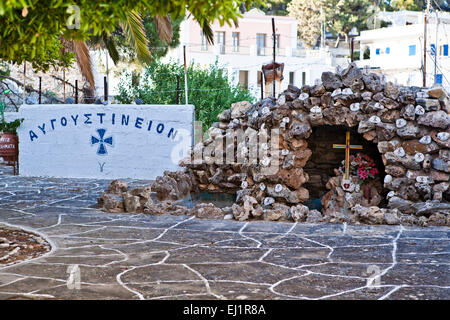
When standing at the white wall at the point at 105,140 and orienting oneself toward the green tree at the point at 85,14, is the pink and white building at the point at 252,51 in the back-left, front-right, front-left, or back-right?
back-left

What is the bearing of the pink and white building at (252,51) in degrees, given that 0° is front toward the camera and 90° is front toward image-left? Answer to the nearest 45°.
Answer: approximately 0°

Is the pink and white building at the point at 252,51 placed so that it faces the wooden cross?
yes

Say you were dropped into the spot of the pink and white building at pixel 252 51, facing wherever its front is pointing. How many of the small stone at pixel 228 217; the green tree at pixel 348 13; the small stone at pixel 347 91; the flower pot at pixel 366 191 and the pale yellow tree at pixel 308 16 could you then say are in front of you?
3

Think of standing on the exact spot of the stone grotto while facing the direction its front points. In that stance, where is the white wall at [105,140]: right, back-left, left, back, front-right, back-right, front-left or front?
back-right

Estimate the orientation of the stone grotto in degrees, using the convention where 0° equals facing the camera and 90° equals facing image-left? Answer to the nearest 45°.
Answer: approximately 0°

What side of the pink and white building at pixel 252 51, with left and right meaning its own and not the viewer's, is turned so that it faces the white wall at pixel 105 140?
front

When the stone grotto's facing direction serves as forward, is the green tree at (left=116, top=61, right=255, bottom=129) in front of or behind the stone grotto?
behind

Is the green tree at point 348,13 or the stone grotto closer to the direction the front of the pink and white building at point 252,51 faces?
the stone grotto

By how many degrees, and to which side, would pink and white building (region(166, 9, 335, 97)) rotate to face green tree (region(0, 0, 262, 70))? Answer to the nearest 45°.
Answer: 0° — it already faces it

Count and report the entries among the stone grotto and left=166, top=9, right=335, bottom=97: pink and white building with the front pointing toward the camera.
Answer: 2

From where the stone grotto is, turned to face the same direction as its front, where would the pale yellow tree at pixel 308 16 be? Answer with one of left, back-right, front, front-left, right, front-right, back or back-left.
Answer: back
